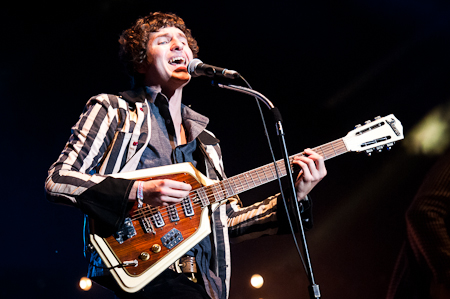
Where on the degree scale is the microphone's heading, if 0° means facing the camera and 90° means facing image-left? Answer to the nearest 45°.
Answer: approximately 90°

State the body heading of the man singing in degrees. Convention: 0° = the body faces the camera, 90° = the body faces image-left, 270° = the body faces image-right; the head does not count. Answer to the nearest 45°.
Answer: approximately 315°
